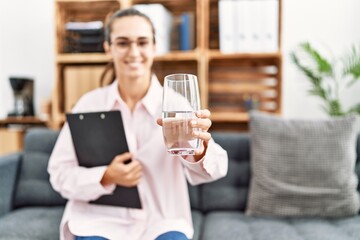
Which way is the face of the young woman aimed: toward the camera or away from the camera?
toward the camera

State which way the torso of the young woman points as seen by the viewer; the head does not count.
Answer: toward the camera

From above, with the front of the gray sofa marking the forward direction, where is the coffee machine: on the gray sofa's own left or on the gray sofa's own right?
on the gray sofa's own right

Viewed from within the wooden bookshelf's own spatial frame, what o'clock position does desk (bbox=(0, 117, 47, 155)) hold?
The desk is roughly at 3 o'clock from the wooden bookshelf.

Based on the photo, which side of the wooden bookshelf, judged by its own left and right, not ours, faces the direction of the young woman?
front

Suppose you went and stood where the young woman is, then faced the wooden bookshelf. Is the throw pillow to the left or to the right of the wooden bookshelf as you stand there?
right

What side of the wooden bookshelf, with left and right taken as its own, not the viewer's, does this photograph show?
front

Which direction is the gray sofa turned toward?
toward the camera

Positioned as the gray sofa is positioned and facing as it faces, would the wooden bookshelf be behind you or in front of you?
behind

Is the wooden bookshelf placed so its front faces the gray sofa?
yes

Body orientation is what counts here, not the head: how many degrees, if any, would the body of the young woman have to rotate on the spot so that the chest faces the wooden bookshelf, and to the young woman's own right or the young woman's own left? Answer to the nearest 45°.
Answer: approximately 180°

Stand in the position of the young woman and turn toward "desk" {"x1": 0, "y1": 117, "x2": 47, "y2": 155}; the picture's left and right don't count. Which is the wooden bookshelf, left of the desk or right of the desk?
right

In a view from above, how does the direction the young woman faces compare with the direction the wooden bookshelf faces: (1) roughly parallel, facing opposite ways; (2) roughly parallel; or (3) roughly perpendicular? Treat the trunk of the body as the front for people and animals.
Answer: roughly parallel
